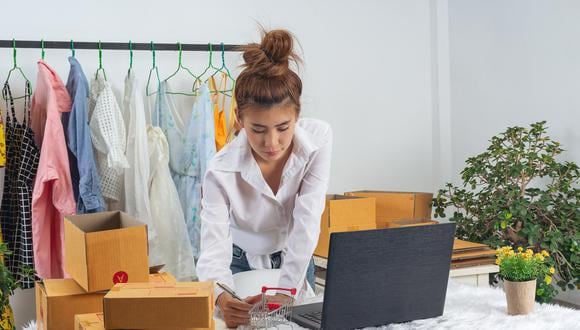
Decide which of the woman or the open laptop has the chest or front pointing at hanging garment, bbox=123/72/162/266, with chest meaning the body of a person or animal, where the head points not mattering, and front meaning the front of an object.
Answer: the open laptop

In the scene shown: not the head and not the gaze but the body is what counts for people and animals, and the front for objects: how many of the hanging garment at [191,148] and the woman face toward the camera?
2

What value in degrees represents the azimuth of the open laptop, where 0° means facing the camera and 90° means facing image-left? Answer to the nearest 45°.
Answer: approximately 135°

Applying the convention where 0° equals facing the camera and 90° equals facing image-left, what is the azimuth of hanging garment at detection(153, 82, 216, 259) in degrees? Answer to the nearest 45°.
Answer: approximately 0°

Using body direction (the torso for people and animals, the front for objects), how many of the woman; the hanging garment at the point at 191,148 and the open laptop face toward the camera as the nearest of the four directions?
2

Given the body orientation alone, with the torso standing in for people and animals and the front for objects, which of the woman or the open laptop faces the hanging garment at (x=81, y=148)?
the open laptop

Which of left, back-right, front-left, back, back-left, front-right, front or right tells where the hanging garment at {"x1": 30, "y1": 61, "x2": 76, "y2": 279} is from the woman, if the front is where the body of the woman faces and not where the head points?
back-right

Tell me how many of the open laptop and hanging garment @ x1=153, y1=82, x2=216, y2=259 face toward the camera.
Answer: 1

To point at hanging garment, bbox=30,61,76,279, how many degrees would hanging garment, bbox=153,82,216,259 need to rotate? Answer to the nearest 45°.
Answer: approximately 90° to its right
